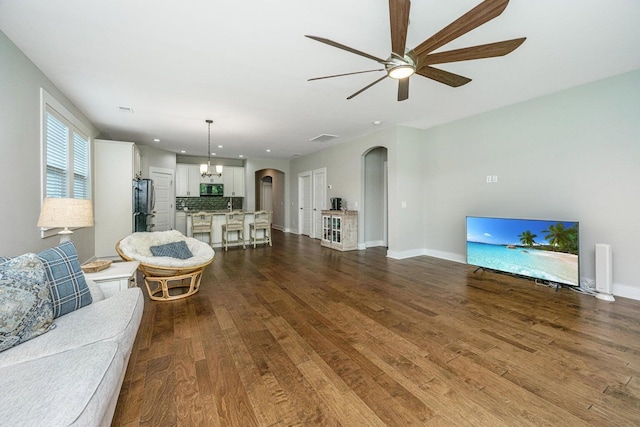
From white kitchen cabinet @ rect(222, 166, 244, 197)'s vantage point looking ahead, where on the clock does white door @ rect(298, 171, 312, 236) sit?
The white door is roughly at 10 o'clock from the white kitchen cabinet.

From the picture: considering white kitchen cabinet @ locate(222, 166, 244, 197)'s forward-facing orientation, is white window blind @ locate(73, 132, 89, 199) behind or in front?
in front

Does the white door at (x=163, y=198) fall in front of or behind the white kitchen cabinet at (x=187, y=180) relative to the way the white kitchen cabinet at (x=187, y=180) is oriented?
in front

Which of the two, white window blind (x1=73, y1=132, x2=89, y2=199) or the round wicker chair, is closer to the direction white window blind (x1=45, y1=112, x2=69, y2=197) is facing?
the round wicker chair

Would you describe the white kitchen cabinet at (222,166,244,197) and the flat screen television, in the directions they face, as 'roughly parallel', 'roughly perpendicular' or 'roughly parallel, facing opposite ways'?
roughly perpendicular

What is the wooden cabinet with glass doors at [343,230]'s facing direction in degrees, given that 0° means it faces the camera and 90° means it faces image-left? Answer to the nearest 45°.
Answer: approximately 45°

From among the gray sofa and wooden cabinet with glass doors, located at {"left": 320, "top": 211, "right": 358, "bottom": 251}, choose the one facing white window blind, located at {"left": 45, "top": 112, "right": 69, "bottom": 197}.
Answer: the wooden cabinet with glass doors

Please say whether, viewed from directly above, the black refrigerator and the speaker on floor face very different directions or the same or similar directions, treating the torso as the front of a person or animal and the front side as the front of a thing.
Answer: very different directions

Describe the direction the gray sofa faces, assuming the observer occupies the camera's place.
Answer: facing to the right of the viewer

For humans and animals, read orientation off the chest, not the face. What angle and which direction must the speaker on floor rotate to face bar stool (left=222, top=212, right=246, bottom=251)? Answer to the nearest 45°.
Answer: approximately 45° to its right

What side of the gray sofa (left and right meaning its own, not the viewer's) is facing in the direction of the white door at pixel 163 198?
left

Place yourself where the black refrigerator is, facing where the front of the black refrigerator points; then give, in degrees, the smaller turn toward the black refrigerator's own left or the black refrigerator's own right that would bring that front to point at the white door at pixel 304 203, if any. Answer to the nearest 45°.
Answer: approximately 45° to the black refrigerator's own left

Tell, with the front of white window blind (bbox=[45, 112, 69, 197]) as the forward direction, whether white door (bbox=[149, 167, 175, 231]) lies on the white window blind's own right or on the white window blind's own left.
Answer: on the white window blind's own left
